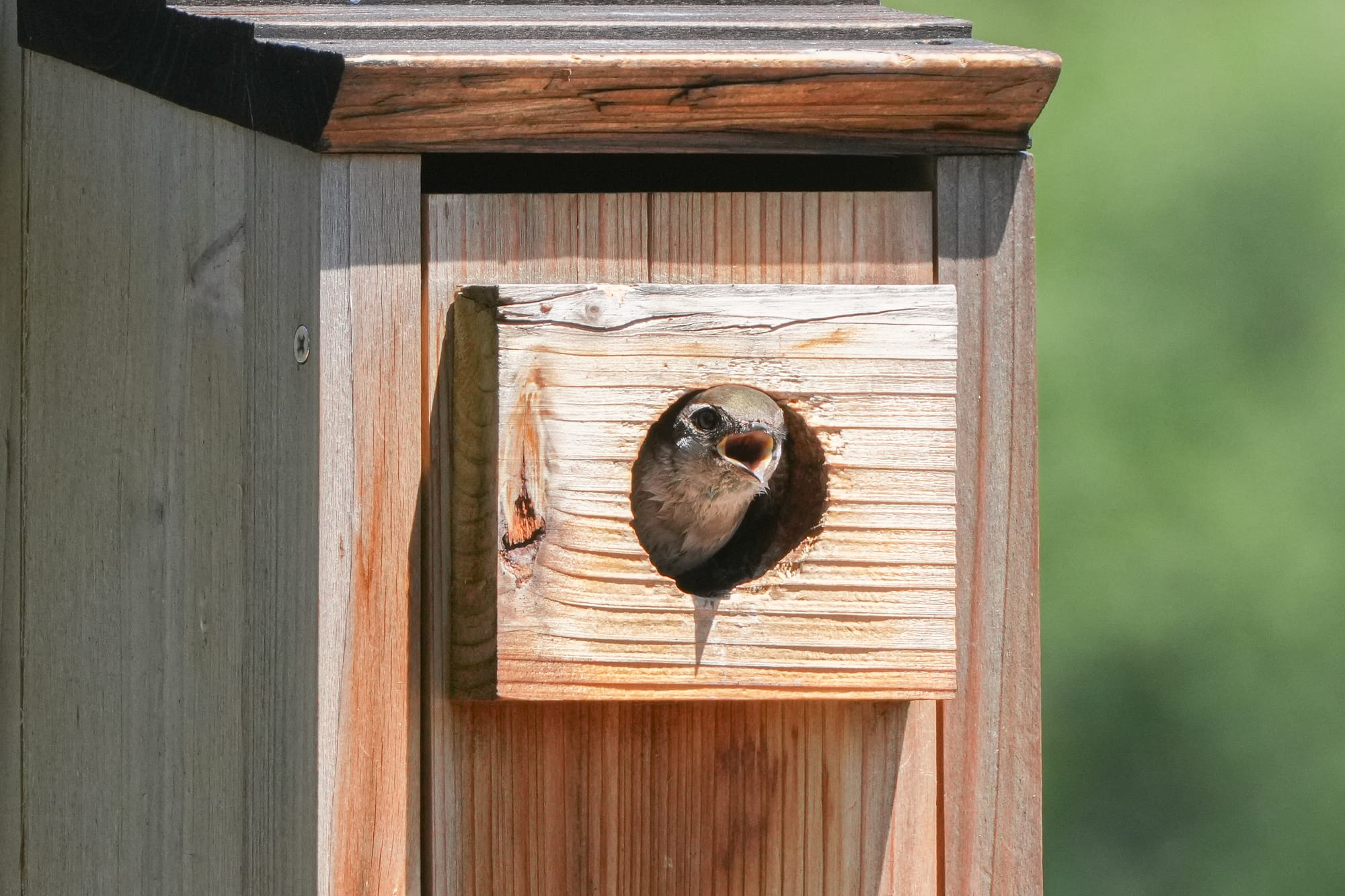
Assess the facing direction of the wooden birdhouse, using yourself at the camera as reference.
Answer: facing the viewer and to the right of the viewer
